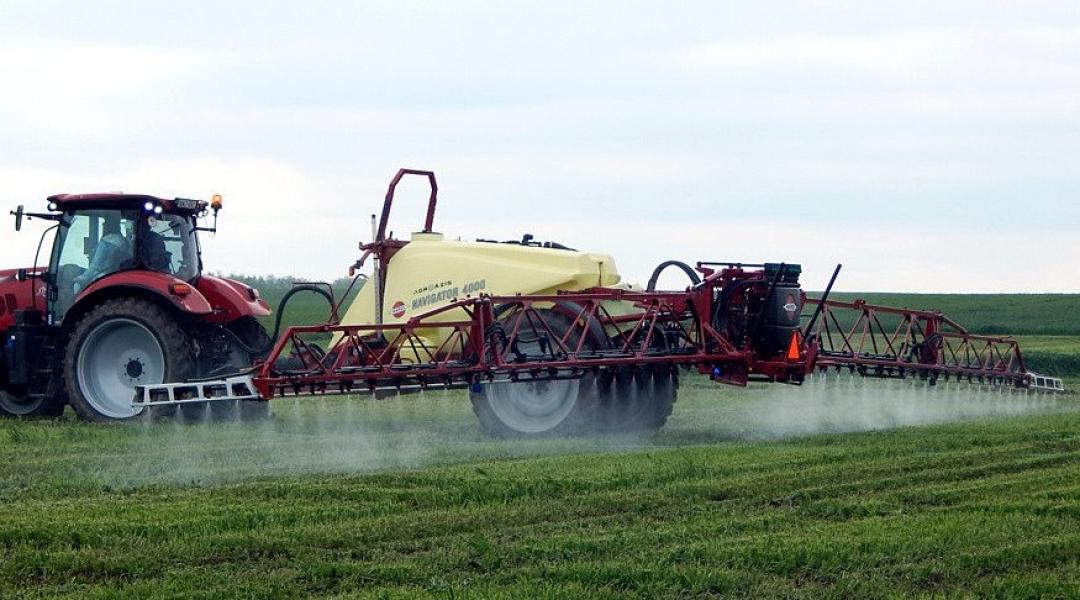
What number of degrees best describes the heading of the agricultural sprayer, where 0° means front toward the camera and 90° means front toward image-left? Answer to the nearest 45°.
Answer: approximately 135°

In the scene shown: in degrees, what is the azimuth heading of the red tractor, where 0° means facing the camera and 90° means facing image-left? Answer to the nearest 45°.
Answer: approximately 135°
